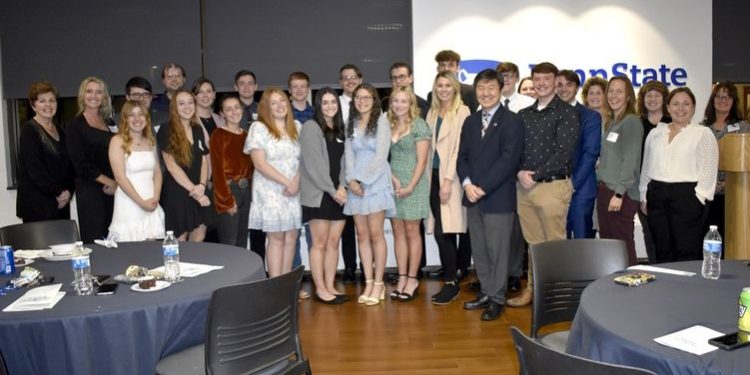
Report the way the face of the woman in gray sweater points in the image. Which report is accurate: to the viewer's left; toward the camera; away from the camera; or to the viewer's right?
toward the camera

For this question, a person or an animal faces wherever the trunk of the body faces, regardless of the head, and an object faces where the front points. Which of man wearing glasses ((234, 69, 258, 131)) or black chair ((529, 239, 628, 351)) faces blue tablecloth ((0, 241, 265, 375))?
the man wearing glasses

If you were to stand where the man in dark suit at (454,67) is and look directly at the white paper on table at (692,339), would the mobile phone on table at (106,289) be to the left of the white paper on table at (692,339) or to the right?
right

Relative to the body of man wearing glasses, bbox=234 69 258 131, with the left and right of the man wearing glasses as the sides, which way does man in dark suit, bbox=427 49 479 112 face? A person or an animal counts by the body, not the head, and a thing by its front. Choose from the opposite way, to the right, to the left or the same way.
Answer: the same way

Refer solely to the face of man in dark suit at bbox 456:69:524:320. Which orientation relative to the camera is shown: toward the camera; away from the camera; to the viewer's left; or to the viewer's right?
toward the camera

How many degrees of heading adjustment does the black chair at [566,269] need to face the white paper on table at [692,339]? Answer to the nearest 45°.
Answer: approximately 45° to its right

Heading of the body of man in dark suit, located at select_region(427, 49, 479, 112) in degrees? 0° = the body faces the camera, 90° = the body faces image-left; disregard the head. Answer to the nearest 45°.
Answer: approximately 0°

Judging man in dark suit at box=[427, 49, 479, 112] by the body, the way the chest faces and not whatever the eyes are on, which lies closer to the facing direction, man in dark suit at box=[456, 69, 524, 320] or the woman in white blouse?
the man in dark suit

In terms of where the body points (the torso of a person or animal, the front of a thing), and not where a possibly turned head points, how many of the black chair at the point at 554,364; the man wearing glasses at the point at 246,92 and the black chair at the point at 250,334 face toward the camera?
1

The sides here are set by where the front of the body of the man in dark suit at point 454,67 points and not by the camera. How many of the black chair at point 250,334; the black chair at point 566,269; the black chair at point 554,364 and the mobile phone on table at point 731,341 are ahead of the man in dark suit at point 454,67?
4

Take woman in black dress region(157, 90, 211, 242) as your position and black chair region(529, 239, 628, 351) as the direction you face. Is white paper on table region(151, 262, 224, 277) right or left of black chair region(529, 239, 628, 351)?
right

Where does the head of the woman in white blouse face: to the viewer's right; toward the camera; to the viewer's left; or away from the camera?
toward the camera

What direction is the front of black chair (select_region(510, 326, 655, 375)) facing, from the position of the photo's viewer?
facing away from the viewer and to the right of the viewer

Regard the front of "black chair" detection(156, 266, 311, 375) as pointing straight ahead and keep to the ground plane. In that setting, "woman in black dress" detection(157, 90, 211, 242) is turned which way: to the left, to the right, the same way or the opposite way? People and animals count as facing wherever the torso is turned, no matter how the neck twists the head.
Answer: the opposite way

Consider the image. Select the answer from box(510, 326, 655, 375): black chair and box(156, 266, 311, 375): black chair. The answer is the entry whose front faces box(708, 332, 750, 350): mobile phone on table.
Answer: box(510, 326, 655, 375): black chair

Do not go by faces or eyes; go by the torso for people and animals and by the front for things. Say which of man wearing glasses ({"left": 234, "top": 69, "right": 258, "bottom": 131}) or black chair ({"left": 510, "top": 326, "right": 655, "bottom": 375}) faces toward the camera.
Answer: the man wearing glasses

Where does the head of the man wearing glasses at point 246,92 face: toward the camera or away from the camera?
toward the camera

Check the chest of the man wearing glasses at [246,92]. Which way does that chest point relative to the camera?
toward the camera

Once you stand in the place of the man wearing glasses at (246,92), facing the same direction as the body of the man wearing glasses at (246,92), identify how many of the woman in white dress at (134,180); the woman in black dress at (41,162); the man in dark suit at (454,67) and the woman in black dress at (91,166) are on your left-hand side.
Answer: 1

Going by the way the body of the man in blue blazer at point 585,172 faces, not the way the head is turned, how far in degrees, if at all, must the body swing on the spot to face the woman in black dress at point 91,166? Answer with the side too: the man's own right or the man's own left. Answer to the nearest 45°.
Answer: approximately 45° to the man's own right

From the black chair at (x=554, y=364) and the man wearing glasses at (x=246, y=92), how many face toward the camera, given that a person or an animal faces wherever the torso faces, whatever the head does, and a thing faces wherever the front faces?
1

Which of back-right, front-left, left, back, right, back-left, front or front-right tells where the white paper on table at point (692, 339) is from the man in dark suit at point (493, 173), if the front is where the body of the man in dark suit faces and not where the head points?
front-left

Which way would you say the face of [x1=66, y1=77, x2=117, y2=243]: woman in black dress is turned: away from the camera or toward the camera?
toward the camera

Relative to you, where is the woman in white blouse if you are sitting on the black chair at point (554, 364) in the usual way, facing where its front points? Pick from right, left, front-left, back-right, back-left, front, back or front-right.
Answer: front-left

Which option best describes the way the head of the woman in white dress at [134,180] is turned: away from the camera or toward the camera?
toward the camera

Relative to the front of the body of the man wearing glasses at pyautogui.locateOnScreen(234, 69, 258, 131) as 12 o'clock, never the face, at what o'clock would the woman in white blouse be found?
The woman in white blouse is roughly at 10 o'clock from the man wearing glasses.
